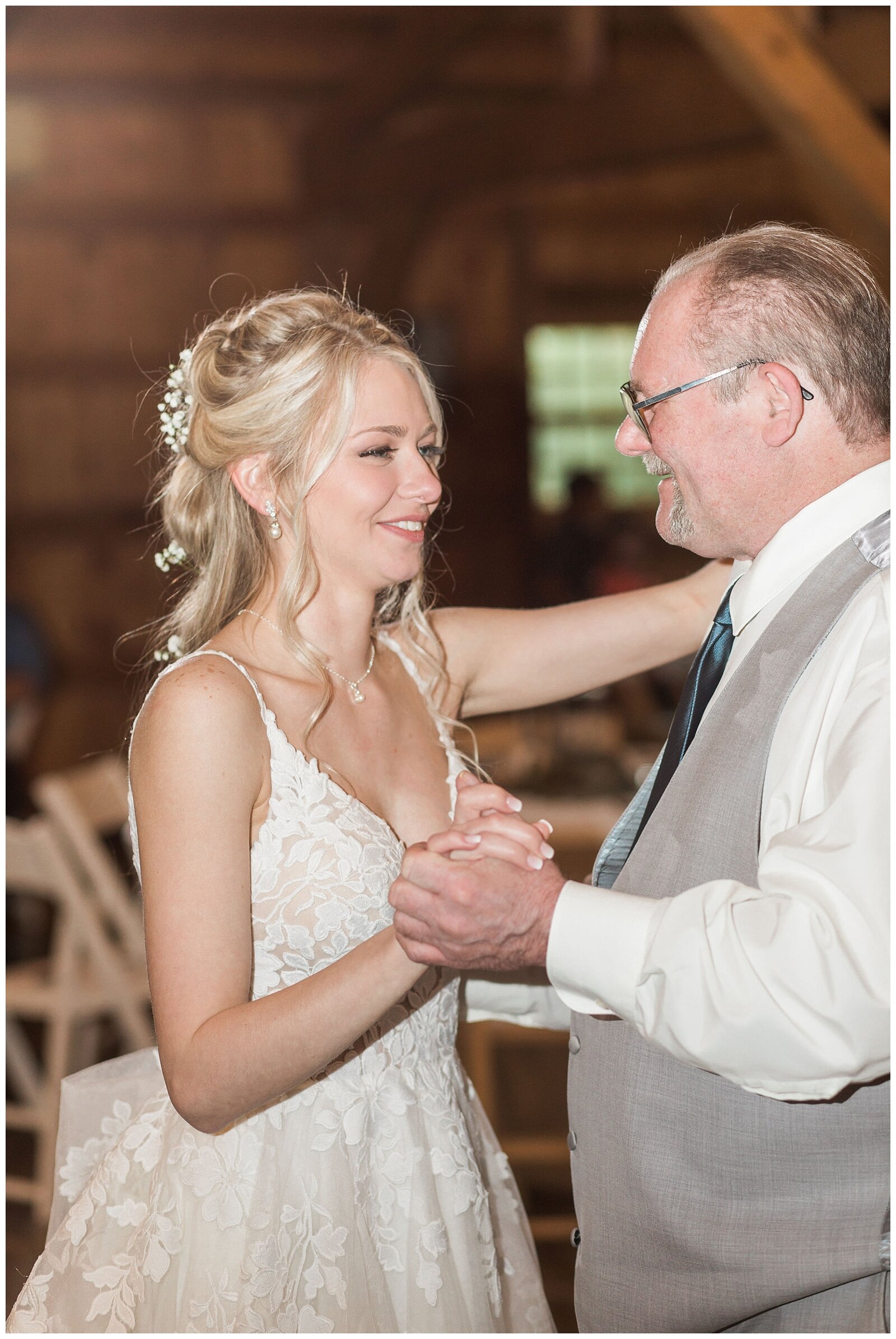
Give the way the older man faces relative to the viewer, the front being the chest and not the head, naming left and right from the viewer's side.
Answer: facing to the left of the viewer

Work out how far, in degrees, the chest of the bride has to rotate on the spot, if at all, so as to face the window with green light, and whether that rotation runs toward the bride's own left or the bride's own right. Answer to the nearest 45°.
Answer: approximately 135° to the bride's own left

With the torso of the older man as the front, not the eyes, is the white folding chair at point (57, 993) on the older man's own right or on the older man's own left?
on the older man's own right

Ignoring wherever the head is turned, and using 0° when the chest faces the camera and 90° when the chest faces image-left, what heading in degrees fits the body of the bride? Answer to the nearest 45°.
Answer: approximately 315°

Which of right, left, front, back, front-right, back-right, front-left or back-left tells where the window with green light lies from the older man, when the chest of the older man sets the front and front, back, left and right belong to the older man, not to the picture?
right

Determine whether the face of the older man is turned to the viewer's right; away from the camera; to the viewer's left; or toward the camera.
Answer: to the viewer's left

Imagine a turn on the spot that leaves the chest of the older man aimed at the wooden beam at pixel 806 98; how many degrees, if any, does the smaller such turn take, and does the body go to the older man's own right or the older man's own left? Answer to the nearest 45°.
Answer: approximately 90° to the older man's own right

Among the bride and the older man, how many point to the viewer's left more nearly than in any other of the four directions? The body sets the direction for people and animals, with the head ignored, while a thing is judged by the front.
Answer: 1
